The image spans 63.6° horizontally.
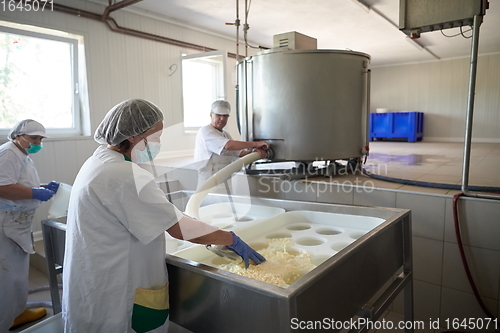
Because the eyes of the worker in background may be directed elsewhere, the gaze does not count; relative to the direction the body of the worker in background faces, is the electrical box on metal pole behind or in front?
in front

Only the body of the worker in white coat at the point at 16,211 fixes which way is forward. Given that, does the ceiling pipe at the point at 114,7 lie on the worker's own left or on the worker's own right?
on the worker's own left

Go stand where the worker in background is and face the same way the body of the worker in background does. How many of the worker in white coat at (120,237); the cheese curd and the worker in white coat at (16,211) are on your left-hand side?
0

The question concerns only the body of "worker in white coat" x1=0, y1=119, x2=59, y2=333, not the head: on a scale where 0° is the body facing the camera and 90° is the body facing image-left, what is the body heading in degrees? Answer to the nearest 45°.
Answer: approximately 270°

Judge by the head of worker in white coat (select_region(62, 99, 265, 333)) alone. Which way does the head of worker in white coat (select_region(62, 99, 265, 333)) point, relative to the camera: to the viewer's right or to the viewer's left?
to the viewer's right

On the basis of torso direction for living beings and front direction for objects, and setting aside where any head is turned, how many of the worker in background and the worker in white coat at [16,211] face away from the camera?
0

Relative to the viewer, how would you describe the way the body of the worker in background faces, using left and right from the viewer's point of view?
facing the viewer and to the right of the viewer

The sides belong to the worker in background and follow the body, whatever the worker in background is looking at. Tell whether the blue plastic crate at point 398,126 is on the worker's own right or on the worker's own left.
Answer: on the worker's own left

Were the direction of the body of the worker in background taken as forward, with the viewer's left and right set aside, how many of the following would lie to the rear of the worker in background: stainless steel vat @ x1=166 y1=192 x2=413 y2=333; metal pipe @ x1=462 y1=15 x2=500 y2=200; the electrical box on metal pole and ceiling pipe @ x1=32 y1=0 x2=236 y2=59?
1

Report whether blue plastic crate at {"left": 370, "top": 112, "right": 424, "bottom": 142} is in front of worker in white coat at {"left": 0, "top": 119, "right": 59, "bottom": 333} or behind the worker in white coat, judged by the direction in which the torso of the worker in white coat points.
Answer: in front
